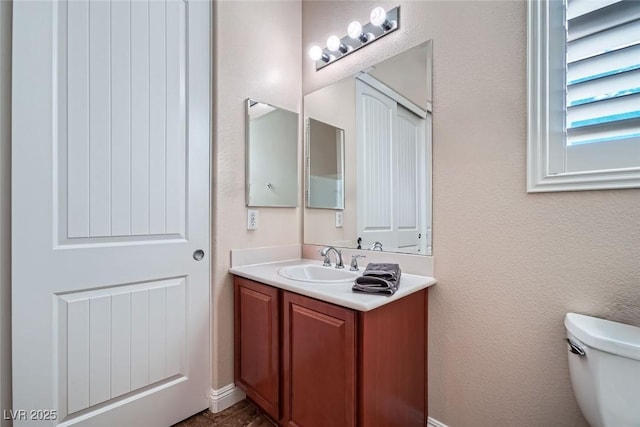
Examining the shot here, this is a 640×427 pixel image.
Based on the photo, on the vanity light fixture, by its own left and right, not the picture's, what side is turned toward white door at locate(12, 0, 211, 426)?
front

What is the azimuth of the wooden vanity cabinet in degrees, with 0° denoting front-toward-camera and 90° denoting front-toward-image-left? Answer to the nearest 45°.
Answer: approximately 45°

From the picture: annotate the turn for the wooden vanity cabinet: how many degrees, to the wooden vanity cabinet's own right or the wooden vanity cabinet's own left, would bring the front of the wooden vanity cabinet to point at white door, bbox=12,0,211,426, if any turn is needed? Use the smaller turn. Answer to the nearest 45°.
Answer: approximately 45° to the wooden vanity cabinet's own right

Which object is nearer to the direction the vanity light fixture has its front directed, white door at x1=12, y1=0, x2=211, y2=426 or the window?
the white door

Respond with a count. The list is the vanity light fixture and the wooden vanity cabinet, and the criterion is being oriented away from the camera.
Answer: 0

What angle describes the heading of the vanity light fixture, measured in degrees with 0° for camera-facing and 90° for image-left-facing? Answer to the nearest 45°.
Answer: approximately 45°
